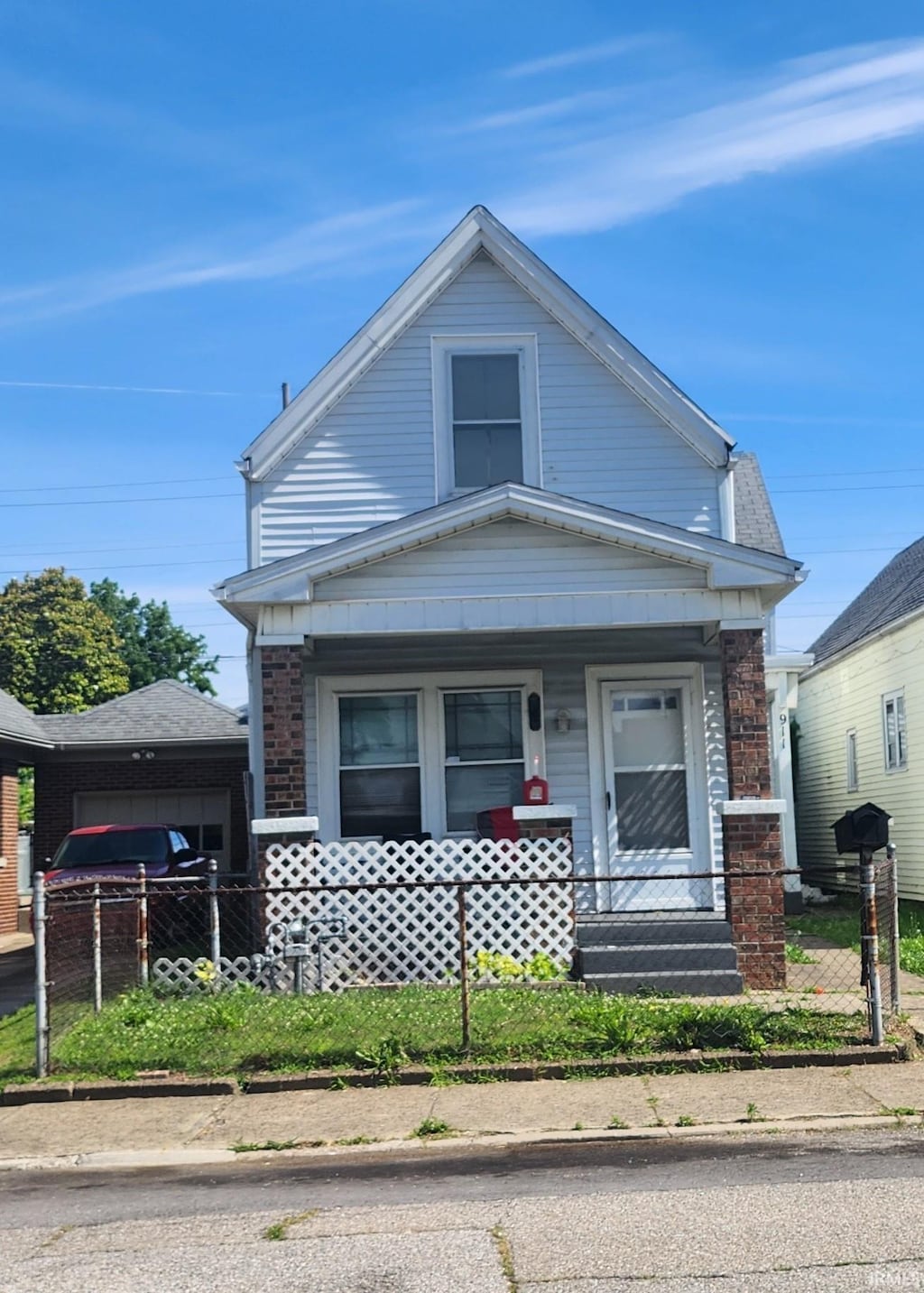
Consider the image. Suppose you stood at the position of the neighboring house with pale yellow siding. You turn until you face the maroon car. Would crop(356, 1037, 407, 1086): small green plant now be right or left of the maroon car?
left

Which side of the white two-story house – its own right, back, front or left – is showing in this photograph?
front

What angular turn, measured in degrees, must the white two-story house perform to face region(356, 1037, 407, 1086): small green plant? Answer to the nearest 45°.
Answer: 0° — it already faces it

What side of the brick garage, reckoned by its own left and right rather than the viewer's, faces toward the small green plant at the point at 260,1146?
front

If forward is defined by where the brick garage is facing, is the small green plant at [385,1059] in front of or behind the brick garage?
in front

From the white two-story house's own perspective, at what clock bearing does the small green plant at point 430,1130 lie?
The small green plant is roughly at 12 o'clock from the white two-story house.

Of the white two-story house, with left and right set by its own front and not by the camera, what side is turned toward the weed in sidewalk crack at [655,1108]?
front

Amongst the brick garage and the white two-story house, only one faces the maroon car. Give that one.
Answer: the brick garage

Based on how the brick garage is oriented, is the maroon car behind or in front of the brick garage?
in front

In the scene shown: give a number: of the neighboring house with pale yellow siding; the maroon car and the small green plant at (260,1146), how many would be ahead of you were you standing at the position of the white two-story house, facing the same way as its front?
1

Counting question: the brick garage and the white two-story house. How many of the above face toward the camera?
2

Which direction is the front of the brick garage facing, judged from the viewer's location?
facing the viewer

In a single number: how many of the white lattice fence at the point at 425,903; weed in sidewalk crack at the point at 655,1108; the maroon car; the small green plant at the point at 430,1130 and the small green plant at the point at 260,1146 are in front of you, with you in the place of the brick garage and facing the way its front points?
5
